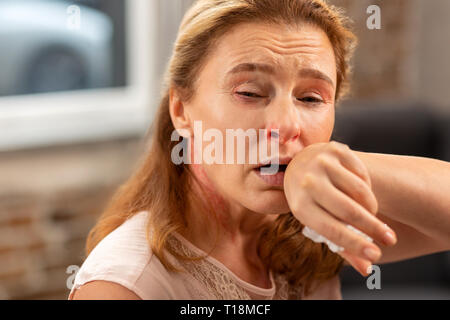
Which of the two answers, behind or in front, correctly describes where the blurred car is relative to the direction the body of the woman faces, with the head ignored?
behind
